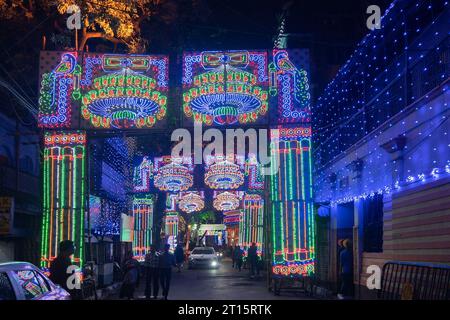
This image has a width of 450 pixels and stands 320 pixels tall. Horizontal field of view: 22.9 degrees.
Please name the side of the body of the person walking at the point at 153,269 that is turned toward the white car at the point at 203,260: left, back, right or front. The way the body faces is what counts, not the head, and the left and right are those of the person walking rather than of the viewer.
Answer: front

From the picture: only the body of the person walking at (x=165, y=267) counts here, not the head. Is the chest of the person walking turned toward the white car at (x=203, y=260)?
yes

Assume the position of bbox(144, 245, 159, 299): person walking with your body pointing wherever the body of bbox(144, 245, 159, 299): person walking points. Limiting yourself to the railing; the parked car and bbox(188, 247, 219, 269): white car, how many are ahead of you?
1

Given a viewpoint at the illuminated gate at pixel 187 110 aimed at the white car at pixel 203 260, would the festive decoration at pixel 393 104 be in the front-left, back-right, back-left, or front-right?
back-right

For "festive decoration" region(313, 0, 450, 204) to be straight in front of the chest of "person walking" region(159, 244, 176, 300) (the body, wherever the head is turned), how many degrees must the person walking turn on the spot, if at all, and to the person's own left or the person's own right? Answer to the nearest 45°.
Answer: approximately 135° to the person's own right

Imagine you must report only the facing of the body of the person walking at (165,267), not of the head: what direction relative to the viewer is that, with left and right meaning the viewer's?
facing away from the viewer

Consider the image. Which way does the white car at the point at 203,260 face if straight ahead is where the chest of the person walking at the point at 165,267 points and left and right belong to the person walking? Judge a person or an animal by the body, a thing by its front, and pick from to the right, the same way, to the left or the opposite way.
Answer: the opposite way

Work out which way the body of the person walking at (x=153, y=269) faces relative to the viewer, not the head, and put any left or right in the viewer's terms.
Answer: facing away from the viewer

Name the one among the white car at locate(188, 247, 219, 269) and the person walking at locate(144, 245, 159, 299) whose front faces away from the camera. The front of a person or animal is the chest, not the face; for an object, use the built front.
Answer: the person walking

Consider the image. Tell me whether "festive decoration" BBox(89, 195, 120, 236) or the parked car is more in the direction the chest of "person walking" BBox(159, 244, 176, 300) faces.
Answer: the festive decoration
